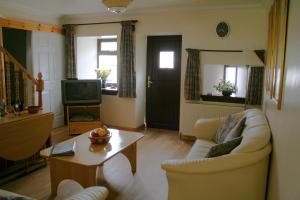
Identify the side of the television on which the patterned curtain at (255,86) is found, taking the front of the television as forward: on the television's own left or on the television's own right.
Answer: on the television's own left

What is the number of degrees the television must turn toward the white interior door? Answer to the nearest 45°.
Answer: approximately 135° to its right

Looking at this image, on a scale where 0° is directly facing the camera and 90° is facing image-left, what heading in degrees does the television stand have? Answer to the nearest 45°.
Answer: approximately 0°

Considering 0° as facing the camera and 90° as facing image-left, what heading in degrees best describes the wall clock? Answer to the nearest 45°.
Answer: approximately 0°
